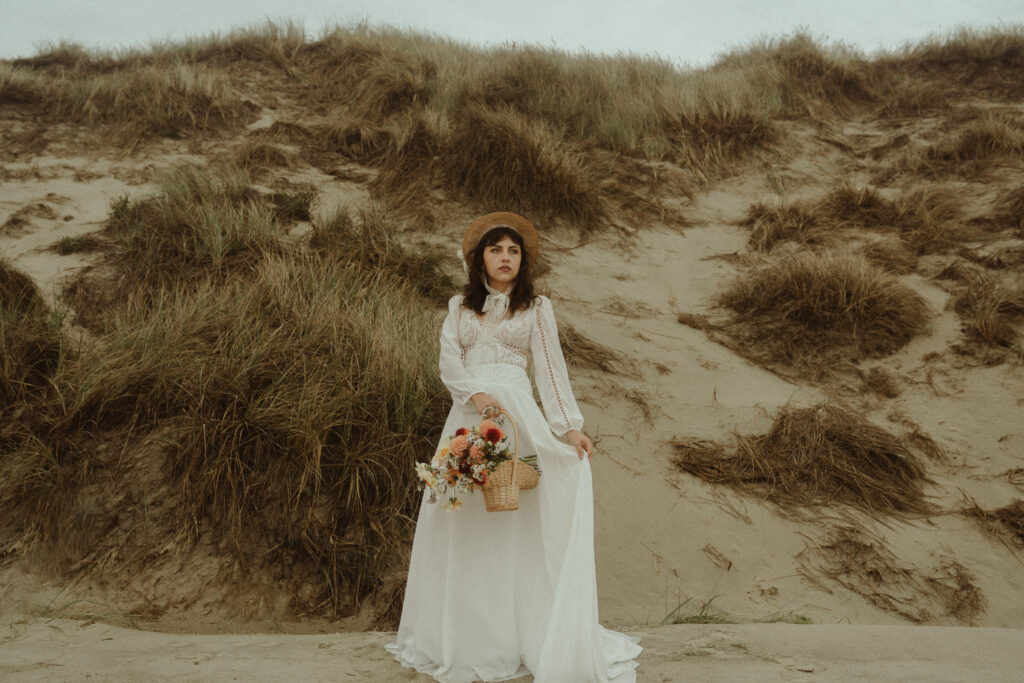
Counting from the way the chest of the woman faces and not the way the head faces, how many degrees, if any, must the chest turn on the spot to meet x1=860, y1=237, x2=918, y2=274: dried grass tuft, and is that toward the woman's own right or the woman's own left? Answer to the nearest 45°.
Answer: approximately 135° to the woman's own left

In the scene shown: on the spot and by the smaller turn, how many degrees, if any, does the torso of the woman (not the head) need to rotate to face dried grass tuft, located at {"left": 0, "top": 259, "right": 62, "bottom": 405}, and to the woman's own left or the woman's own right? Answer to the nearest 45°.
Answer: approximately 135° to the woman's own right

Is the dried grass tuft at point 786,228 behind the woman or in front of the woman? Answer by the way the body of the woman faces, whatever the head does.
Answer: behind

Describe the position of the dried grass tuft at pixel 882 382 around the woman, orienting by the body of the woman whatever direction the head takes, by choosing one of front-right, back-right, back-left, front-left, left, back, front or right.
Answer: back-left

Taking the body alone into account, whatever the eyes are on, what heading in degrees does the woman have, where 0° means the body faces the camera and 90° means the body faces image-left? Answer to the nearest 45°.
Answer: approximately 0°
